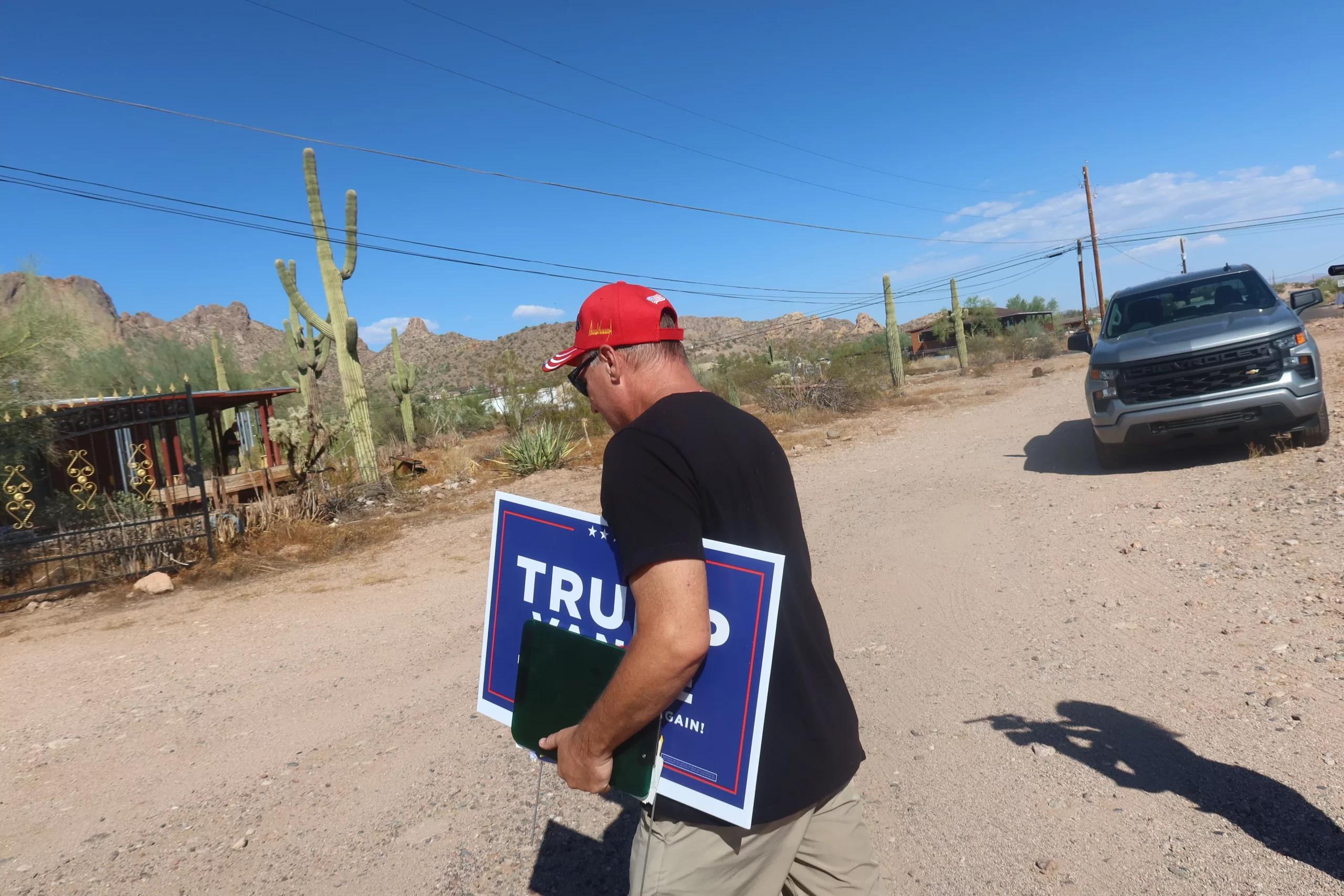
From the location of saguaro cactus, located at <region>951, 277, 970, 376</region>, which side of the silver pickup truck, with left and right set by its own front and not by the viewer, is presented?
back

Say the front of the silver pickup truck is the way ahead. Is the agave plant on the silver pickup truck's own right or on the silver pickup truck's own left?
on the silver pickup truck's own right

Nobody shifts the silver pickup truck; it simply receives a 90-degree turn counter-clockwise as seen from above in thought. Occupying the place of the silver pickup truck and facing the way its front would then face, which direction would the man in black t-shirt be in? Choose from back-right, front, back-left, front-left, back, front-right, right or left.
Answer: right

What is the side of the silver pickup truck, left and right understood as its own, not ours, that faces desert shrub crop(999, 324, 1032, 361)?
back

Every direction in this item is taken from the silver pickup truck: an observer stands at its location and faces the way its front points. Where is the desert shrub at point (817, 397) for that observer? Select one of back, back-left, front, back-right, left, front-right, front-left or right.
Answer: back-right

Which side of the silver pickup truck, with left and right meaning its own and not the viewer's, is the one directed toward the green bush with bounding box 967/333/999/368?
back

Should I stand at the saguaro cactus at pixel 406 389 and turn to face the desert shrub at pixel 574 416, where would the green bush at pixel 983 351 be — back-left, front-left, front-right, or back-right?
front-left

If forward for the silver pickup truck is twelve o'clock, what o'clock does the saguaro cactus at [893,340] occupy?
The saguaro cactus is roughly at 5 o'clock from the silver pickup truck.

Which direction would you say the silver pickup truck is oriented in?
toward the camera

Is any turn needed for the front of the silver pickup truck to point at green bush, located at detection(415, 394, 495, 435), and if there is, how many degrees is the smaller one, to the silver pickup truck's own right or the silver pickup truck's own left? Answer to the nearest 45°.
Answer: approximately 135° to the silver pickup truck's own right

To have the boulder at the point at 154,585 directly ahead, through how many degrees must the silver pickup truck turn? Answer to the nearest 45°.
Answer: approximately 45° to its right

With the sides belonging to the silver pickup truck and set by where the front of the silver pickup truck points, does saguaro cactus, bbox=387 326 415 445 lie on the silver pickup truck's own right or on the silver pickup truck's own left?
on the silver pickup truck's own right

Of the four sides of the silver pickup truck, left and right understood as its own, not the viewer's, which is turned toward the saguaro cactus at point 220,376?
right
